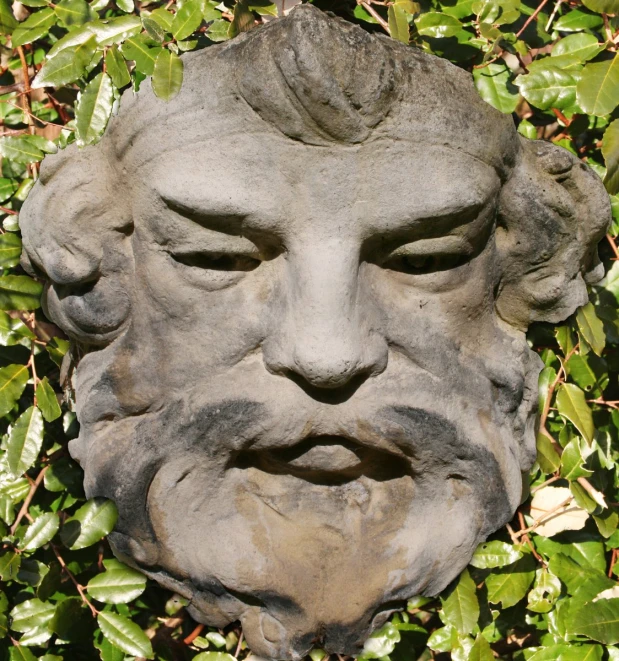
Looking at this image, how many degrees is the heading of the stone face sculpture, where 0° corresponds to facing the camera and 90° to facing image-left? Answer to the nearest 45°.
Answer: approximately 0°
